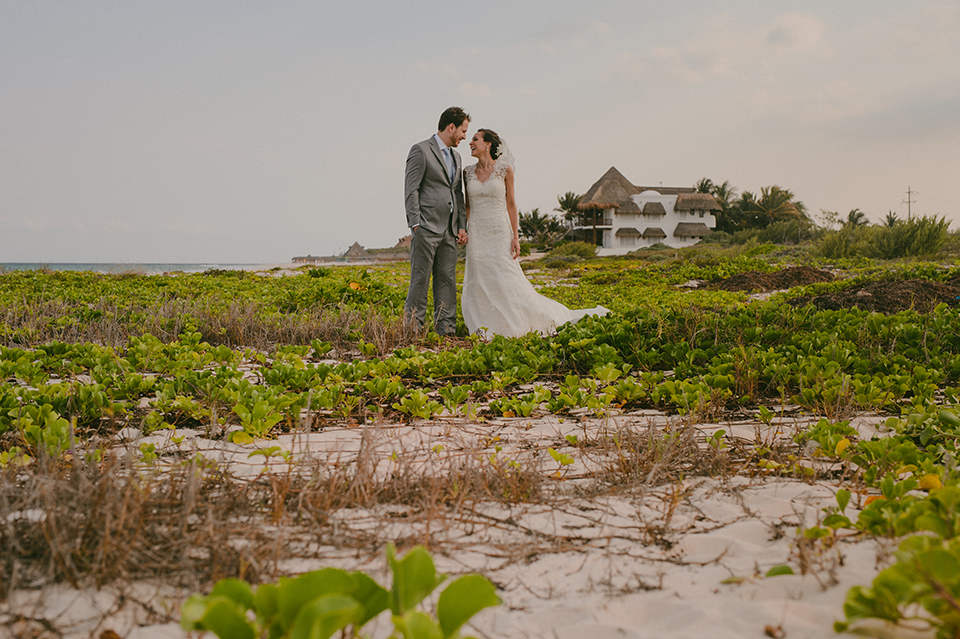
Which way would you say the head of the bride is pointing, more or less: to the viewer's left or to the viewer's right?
to the viewer's left

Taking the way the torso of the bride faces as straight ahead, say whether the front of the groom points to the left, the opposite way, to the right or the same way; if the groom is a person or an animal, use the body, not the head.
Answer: to the left

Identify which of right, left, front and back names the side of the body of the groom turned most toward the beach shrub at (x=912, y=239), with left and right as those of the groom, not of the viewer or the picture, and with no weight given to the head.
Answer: left

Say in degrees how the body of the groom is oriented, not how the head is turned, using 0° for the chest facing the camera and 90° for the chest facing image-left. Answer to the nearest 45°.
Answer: approximately 315°

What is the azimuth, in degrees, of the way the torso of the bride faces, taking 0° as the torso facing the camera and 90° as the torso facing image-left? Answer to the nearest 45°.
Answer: approximately 45°

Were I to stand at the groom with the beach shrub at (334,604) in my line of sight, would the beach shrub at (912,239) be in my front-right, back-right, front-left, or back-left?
back-left

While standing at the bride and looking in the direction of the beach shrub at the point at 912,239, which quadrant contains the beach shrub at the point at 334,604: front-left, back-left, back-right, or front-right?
back-right
